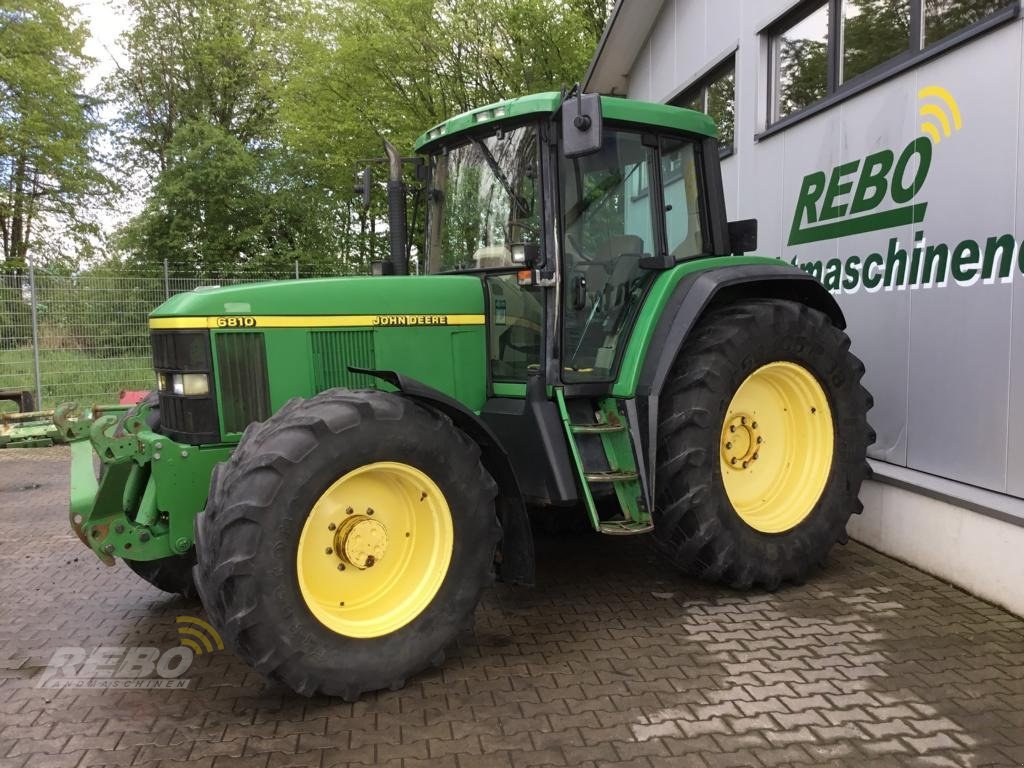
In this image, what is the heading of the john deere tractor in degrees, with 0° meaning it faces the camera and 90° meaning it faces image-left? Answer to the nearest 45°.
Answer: approximately 45°

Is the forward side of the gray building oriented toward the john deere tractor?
yes

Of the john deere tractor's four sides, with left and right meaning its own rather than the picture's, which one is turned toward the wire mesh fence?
right

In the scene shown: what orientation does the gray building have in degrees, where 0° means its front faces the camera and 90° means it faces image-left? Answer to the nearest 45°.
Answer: approximately 45°

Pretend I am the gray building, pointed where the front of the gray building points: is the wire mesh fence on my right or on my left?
on my right

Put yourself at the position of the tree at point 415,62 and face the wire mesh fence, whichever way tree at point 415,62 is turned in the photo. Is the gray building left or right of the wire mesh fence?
left

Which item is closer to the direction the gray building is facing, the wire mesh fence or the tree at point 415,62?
the wire mesh fence

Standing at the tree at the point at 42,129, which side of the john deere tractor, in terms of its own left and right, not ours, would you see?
right

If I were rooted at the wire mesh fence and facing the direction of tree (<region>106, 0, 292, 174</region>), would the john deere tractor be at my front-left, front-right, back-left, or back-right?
back-right
